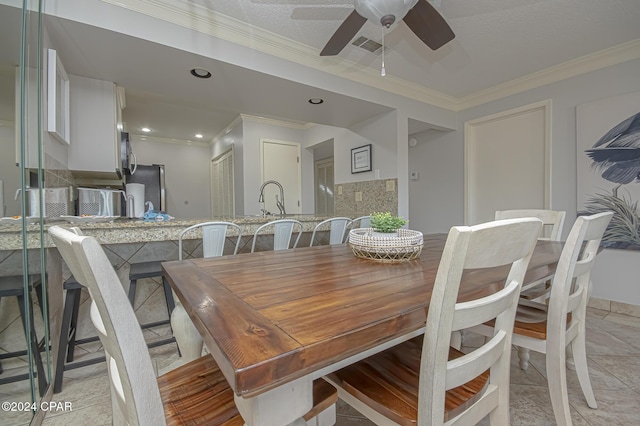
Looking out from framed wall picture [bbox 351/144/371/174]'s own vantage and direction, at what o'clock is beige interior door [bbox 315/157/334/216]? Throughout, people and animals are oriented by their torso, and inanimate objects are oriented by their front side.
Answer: The beige interior door is roughly at 4 o'clock from the framed wall picture.

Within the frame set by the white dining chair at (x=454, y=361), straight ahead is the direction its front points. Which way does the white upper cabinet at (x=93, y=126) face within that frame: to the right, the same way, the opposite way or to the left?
to the right

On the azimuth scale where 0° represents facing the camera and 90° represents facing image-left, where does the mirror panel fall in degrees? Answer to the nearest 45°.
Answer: approximately 315°

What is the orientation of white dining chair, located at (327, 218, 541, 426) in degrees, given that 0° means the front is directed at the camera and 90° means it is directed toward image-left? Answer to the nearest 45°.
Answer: approximately 135°

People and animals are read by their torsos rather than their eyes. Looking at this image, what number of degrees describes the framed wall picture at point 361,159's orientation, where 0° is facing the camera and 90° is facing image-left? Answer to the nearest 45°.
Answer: approximately 45°
